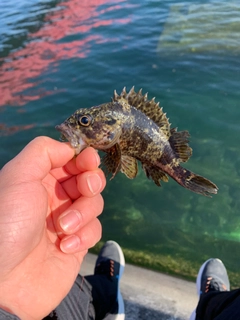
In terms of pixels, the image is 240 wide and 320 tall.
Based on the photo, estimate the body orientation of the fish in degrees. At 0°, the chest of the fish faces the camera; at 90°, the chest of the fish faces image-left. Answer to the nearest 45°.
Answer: approximately 90°
